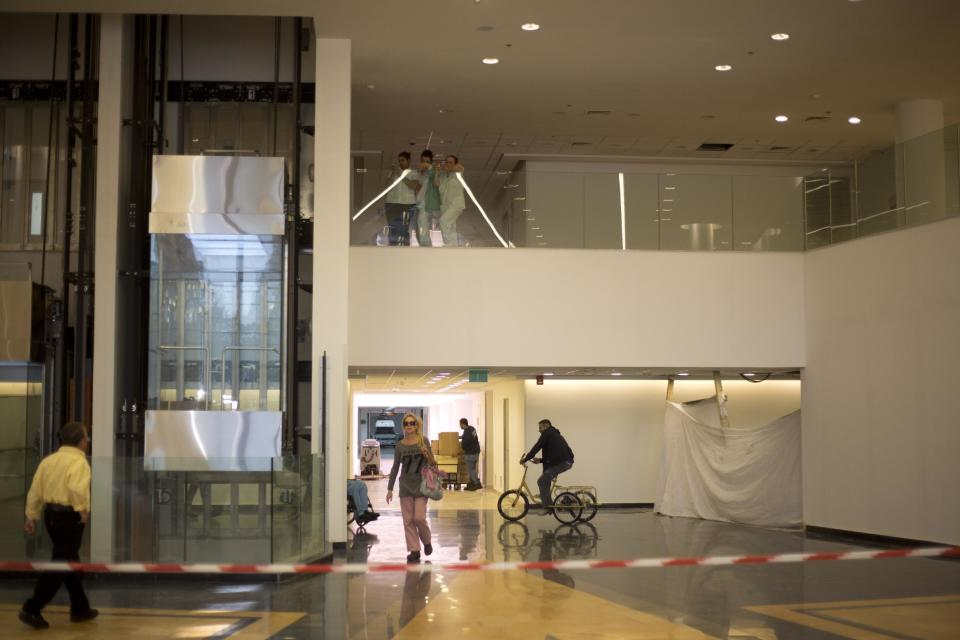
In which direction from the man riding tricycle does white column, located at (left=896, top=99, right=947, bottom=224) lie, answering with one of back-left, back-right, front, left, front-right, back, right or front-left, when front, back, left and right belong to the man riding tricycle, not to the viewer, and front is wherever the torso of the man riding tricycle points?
back-left

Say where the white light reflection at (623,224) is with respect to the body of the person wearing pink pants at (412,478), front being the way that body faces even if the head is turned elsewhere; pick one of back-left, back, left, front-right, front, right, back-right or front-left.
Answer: back-left

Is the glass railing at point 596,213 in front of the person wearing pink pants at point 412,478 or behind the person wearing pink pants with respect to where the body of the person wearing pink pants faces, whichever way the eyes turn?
behind

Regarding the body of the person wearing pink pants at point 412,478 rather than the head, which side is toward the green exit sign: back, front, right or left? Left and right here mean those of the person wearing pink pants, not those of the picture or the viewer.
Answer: back

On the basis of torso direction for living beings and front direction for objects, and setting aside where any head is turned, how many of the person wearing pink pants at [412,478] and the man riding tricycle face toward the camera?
1

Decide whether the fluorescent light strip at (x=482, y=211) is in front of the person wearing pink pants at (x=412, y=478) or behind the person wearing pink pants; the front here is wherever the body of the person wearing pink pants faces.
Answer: behind

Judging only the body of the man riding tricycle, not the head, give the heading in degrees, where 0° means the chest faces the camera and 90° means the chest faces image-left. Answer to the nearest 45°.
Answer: approximately 90°

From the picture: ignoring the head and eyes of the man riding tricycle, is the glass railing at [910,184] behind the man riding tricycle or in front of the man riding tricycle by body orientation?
behind

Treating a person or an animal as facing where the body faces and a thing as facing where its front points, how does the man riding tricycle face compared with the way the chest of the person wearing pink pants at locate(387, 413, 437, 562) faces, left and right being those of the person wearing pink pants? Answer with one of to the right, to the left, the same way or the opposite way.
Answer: to the right

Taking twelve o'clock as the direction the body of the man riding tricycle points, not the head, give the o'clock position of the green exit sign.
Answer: The green exit sign is roughly at 11 o'clock from the man riding tricycle.
